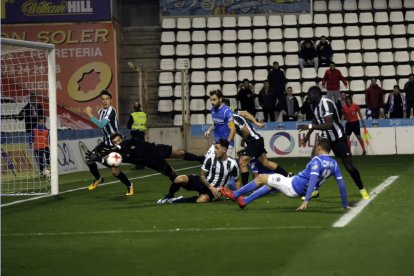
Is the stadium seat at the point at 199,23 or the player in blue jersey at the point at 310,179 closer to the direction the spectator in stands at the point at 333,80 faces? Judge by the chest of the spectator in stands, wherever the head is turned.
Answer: the player in blue jersey

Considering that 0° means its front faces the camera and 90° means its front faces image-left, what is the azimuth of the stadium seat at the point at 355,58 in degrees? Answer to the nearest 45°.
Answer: approximately 0°

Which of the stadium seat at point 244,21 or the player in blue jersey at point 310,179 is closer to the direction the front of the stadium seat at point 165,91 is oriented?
the player in blue jersey

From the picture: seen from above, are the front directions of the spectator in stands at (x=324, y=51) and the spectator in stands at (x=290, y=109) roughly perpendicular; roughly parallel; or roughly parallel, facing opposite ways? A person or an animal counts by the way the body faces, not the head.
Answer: roughly parallel

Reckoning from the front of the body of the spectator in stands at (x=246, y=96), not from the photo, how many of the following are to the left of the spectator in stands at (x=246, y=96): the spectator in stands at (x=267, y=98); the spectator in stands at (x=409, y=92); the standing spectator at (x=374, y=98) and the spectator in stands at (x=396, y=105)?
4

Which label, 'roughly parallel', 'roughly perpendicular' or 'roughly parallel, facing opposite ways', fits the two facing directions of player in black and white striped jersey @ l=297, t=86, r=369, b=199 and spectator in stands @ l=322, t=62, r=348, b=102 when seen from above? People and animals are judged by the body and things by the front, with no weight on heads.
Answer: roughly perpendicular

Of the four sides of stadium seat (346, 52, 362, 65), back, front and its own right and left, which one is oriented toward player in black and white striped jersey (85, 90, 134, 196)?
front

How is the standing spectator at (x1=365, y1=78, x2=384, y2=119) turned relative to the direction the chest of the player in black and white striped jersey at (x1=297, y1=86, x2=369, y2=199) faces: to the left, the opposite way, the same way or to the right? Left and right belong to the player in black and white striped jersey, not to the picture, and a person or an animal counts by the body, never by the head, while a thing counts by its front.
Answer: to the left

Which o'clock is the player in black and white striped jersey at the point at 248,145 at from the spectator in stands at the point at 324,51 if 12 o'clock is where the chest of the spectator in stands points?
The player in black and white striped jersey is roughly at 12 o'clock from the spectator in stands.

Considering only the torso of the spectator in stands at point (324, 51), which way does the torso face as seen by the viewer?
toward the camera

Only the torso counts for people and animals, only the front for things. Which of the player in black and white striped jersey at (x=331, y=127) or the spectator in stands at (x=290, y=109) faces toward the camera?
the spectator in stands

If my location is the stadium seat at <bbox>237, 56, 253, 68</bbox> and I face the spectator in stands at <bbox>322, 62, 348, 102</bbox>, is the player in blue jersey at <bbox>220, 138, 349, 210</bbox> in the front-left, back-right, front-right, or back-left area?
front-right

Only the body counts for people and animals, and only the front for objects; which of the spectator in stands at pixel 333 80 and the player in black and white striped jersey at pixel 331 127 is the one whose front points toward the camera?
the spectator in stands

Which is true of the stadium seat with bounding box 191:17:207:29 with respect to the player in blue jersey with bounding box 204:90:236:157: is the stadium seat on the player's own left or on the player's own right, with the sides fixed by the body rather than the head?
on the player's own right

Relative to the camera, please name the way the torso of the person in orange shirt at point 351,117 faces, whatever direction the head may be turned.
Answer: toward the camera

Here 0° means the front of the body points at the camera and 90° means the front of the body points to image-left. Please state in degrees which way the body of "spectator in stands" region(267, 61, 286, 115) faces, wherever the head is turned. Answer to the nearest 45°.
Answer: approximately 0°
